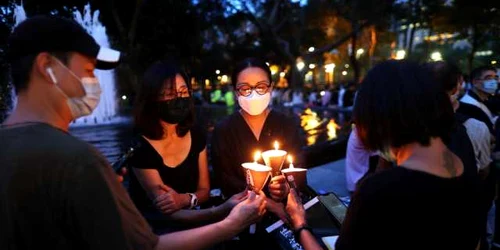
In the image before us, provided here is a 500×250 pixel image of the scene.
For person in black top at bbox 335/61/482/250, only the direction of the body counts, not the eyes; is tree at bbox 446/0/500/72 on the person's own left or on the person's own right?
on the person's own right

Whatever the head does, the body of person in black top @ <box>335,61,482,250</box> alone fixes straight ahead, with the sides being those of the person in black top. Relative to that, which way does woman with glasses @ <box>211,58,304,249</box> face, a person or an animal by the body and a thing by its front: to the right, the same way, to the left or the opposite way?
the opposite way

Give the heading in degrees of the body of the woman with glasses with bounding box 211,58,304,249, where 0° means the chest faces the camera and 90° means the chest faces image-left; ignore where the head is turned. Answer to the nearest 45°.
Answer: approximately 0°

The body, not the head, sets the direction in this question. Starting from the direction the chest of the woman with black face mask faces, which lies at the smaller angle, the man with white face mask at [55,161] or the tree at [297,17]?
the man with white face mask

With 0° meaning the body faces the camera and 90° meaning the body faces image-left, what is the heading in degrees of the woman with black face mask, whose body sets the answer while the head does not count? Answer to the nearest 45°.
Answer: approximately 315°

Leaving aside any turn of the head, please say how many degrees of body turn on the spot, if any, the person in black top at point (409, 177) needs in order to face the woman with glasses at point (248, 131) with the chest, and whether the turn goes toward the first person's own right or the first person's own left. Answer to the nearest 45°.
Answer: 0° — they already face them

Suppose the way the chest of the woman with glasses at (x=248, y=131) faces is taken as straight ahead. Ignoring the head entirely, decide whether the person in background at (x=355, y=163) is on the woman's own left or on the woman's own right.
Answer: on the woman's own left

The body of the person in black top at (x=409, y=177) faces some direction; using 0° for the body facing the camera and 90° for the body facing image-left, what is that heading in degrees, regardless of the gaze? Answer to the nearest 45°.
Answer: approximately 135°

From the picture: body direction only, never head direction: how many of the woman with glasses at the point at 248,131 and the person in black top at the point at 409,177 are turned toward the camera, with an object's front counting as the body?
1

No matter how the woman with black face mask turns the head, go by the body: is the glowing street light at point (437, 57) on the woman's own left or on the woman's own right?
on the woman's own left
